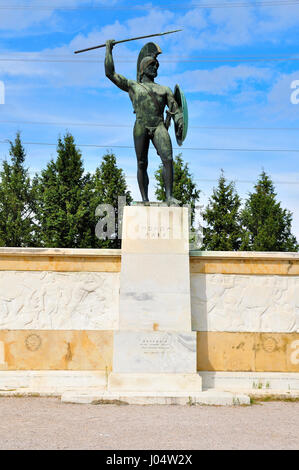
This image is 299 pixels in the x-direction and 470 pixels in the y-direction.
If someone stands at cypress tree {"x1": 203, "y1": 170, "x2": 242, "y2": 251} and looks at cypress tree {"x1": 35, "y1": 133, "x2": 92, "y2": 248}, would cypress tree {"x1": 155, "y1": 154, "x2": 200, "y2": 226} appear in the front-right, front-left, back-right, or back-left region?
front-right

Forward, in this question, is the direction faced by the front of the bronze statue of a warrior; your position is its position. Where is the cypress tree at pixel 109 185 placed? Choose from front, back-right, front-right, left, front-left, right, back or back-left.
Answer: back

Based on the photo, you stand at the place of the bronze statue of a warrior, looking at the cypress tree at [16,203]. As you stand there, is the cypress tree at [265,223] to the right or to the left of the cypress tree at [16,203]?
right

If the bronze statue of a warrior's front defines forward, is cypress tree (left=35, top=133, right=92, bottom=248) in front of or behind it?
behind

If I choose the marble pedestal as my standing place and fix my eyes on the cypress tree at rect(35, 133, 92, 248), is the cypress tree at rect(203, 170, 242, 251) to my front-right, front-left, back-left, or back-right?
front-right

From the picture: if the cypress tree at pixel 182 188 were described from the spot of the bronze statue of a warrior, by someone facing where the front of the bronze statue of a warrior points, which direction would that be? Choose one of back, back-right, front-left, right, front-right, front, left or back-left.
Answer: back

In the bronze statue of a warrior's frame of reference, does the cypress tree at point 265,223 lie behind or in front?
behind

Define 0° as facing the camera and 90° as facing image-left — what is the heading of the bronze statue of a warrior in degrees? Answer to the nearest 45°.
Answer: approximately 0°
